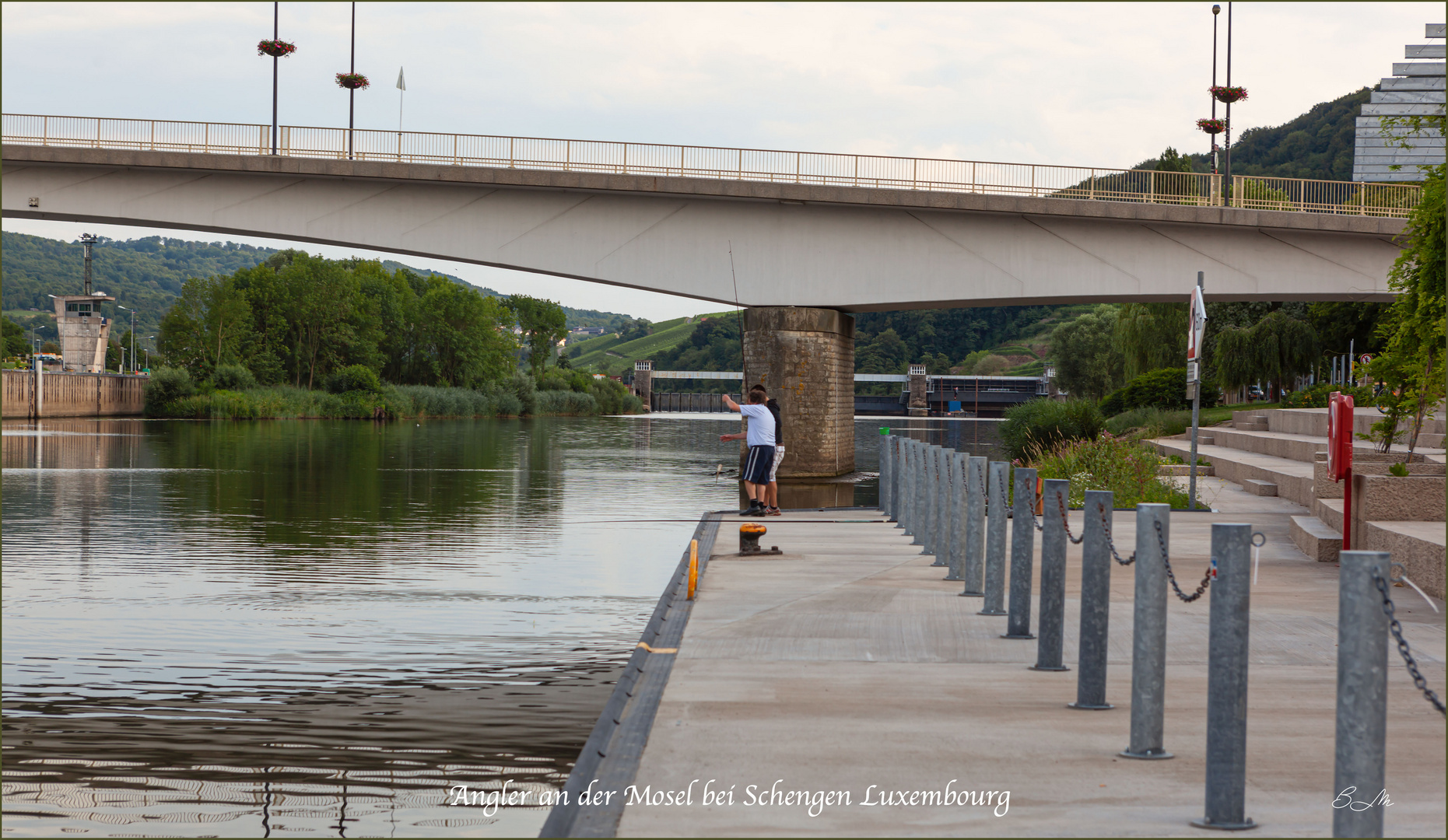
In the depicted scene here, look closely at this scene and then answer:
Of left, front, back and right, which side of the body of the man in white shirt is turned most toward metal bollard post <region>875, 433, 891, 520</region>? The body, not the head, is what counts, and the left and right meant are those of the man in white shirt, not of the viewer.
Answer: back

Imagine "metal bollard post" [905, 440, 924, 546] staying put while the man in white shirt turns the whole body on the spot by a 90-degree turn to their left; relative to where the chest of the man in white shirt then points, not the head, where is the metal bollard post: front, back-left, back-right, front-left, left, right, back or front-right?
left

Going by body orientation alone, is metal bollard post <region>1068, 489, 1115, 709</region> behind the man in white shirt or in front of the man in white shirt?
behind

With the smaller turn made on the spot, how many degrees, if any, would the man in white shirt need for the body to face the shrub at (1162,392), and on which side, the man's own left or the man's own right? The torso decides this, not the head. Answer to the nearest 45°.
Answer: approximately 90° to the man's own right

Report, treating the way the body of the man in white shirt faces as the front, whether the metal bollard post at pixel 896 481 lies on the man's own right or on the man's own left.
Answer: on the man's own right

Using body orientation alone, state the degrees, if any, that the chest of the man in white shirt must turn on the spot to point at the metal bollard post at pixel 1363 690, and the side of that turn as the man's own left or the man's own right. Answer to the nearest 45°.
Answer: approximately 135° to the man's own left

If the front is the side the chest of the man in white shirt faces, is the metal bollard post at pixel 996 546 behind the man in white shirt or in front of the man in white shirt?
behind

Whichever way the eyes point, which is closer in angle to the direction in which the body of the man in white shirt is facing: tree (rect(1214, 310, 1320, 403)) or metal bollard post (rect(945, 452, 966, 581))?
the tree

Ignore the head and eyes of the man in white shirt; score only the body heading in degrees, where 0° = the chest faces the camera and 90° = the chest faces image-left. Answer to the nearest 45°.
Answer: approximately 135°

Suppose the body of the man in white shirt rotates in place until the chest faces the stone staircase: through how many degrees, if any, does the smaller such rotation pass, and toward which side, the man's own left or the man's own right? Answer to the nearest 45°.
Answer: approximately 180°
